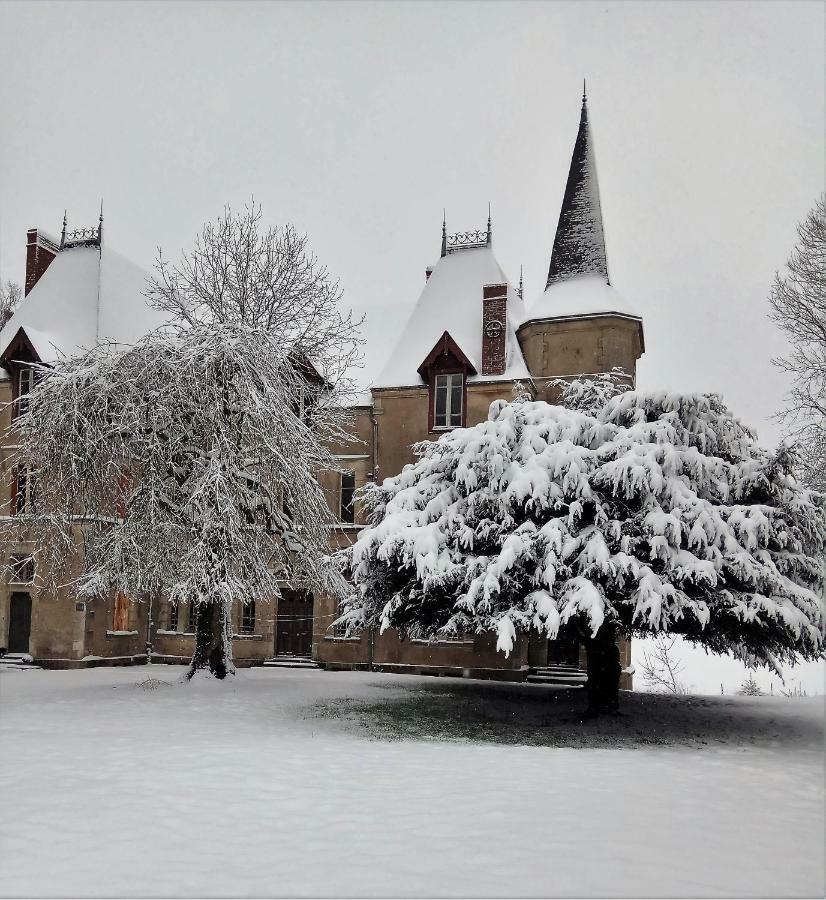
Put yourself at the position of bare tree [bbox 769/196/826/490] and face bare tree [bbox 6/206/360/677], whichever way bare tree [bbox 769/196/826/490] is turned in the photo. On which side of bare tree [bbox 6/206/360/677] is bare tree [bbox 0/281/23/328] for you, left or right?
right

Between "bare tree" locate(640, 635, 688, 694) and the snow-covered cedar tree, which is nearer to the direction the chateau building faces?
the snow-covered cedar tree

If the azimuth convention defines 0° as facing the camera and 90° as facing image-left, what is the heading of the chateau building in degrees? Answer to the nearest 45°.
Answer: approximately 0°

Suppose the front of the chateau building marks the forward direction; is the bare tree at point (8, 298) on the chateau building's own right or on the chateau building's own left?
on the chateau building's own right

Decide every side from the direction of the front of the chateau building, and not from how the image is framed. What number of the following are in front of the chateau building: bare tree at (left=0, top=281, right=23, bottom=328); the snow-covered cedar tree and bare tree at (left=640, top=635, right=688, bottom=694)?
1

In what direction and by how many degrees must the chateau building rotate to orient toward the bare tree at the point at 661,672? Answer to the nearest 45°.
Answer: approximately 135° to its left

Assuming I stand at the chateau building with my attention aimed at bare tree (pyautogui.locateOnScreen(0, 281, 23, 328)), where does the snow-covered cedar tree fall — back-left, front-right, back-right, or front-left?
back-left

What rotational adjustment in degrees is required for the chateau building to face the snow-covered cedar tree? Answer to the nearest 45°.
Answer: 0° — it already faces it
